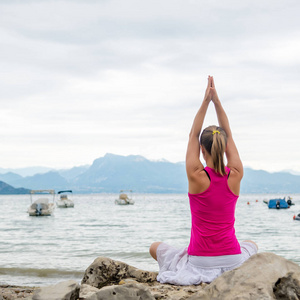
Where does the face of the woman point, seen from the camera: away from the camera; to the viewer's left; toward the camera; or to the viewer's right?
away from the camera

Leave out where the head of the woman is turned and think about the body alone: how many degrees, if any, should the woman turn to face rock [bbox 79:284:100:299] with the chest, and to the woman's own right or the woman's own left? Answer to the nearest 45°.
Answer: approximately 90° to the woman's own left

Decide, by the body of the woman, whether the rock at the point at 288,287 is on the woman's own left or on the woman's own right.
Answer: on the woman's own right

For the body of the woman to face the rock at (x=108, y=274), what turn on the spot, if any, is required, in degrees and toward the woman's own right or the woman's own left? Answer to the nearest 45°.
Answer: approximately 45° to the woman's own left

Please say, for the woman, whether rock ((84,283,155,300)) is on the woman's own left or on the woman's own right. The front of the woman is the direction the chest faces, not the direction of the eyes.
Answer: on the woman's own left

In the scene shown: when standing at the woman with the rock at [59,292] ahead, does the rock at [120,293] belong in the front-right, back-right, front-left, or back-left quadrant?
front-left

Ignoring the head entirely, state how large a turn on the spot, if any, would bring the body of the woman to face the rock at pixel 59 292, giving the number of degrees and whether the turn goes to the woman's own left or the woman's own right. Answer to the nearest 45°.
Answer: approximately 90° to the woman's own left

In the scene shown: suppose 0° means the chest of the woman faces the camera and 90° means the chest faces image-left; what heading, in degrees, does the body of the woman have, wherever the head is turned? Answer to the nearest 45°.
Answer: approximately 180°
